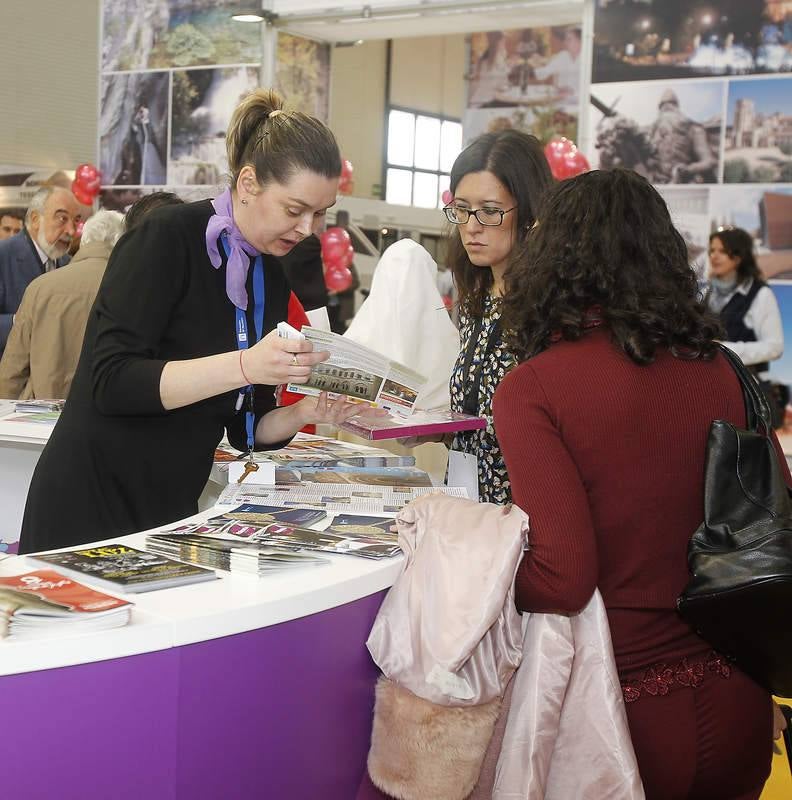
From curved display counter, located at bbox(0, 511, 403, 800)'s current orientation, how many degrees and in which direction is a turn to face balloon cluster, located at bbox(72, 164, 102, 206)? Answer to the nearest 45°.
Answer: approximately 135° to its left

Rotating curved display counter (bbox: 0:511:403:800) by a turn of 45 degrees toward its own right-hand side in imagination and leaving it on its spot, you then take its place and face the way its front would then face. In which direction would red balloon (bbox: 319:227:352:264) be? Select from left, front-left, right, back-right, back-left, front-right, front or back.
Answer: back

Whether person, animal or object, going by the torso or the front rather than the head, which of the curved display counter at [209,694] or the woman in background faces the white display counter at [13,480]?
the woman in background

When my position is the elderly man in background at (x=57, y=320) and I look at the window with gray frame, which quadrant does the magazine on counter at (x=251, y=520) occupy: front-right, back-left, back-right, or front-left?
back-right

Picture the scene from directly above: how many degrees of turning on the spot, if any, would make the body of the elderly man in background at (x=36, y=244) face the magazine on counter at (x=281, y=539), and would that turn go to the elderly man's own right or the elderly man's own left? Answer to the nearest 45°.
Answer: approximately 45° to the elderly man's own right

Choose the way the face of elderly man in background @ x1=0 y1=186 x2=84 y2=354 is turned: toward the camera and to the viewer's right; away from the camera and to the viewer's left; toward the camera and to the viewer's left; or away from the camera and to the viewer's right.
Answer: toward the camera and to the viewer's right
